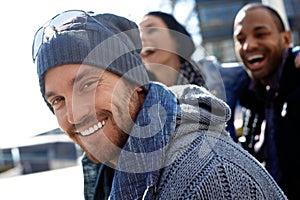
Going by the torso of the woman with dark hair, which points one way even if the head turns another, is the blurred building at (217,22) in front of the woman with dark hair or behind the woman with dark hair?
behind

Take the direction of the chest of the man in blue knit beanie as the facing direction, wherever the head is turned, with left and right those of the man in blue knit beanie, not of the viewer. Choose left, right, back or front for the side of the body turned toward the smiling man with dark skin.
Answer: back

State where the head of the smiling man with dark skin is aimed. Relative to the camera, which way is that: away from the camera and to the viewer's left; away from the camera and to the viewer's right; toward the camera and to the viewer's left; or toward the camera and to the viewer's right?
toward the camera and to the viewer's left

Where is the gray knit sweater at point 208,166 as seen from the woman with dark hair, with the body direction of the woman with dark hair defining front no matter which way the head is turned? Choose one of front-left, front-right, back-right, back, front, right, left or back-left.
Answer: front-left

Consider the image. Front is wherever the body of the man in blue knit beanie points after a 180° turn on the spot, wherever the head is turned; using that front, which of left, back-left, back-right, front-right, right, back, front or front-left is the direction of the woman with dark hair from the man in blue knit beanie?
front-left

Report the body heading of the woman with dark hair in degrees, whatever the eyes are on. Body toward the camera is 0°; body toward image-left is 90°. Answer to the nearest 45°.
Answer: approximately 45°

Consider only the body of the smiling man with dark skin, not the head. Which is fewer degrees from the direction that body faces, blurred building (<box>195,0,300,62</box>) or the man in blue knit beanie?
the man in blue knit beanie

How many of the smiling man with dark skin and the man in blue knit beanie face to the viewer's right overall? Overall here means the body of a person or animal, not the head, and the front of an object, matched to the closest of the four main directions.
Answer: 0

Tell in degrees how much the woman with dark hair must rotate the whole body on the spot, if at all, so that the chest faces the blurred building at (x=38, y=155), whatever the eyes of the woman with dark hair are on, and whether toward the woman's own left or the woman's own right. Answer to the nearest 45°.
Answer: approximately 90° to the woman's own right

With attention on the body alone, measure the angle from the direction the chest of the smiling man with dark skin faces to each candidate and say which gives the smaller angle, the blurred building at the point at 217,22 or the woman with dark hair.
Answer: the woman with dark hair

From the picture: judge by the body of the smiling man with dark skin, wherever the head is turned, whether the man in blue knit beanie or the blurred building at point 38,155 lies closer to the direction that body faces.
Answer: the man in blue knit beanie

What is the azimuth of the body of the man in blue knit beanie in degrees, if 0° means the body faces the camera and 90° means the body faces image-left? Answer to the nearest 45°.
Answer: approximately 45°

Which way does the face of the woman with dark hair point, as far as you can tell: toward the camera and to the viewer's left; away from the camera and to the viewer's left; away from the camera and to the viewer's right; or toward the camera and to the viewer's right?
toward the camera and to the viewer's left

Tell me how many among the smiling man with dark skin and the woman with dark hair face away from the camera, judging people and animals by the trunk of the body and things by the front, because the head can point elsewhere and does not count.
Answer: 0
